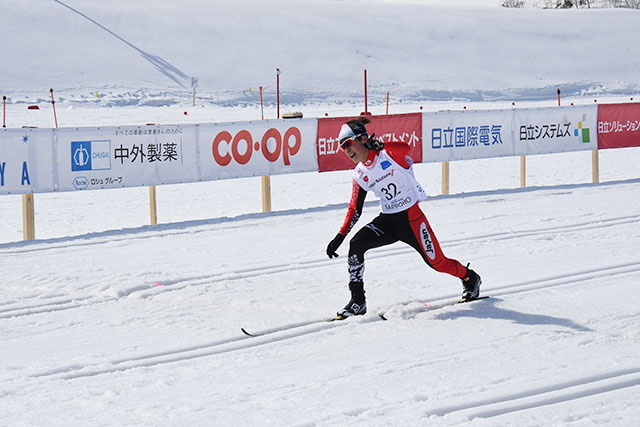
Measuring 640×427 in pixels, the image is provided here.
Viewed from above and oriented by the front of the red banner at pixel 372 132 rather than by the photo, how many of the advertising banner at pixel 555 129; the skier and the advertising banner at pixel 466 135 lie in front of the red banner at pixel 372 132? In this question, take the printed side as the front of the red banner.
1

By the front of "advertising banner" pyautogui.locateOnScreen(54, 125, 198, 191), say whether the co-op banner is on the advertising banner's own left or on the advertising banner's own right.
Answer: on the advertising banner's own left

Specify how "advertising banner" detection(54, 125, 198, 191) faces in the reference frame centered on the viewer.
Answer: facing the viewer

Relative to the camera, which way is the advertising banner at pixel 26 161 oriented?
toward the camera

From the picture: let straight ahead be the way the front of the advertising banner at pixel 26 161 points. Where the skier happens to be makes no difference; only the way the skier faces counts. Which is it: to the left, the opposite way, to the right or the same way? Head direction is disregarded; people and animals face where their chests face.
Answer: to the right

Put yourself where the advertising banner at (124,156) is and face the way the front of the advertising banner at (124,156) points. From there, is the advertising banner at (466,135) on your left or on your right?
on your left

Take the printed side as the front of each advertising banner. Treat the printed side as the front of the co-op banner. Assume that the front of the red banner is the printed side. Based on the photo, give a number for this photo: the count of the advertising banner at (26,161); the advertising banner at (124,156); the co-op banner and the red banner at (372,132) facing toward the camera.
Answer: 4

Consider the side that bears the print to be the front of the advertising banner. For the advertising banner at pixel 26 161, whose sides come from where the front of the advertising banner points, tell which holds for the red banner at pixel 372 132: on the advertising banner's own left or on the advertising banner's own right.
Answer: on the advertising banner's own left

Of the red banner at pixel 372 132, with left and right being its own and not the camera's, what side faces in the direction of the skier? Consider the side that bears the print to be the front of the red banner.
front

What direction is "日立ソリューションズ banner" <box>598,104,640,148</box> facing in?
toward the camera

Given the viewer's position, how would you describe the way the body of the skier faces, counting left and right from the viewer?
facing the viewer and to the left of the viewer

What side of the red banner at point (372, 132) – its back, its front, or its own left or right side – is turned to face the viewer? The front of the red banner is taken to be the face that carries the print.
front

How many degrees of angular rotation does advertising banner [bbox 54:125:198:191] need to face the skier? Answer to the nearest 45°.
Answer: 0° — it already faces them
